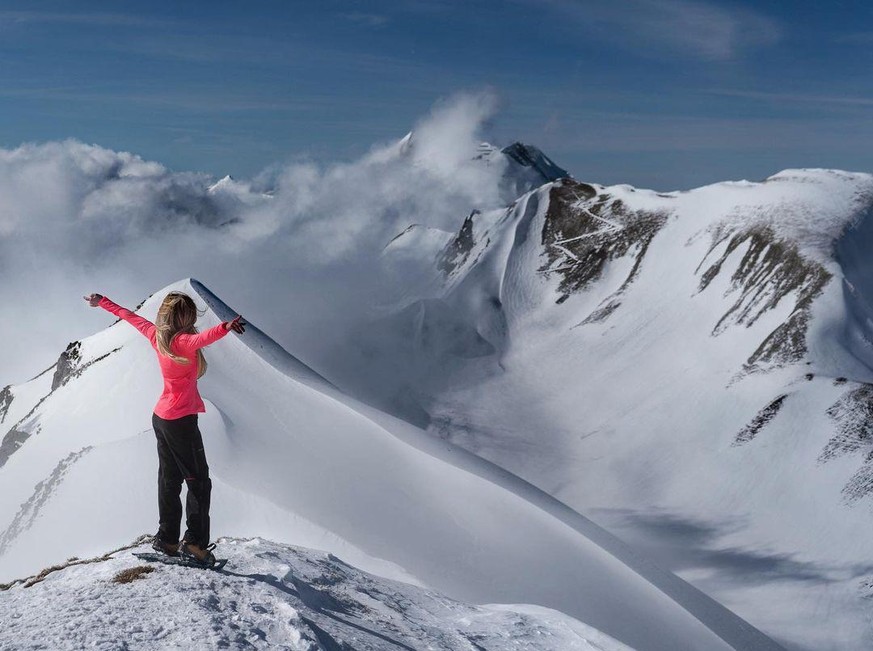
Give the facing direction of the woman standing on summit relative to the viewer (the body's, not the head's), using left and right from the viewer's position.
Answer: facing away from the viewer and to the right of the viewer

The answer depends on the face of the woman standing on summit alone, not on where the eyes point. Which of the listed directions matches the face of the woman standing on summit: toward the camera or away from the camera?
away from the camera
